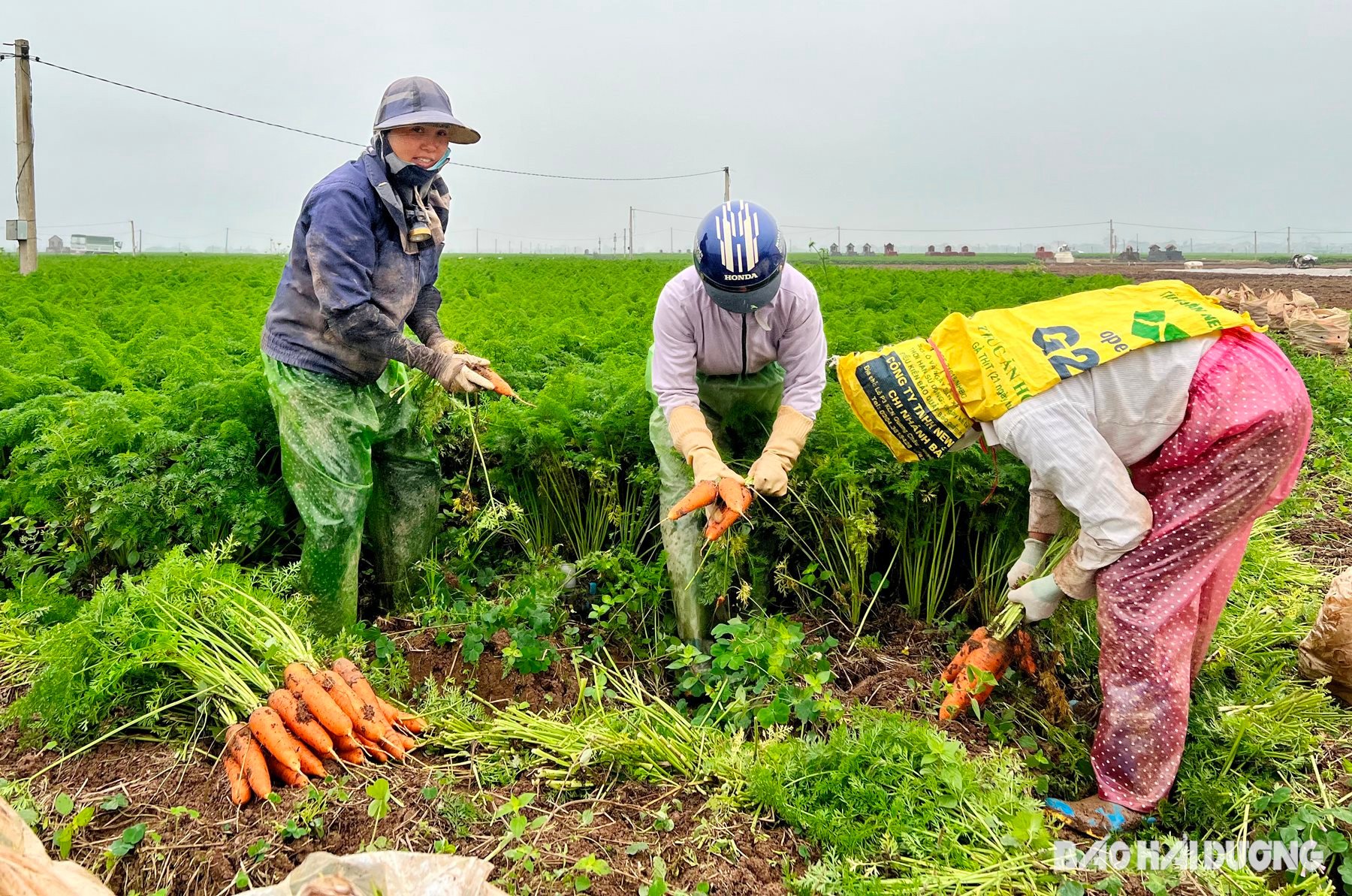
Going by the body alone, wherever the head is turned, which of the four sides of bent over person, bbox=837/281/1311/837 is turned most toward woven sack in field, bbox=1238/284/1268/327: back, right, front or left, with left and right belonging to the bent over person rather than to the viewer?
right

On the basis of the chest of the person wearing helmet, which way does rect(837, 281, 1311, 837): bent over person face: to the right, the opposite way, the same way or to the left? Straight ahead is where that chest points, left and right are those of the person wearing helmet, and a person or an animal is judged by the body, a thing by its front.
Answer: to the right

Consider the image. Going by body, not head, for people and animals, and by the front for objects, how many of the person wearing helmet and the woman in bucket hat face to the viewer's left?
0

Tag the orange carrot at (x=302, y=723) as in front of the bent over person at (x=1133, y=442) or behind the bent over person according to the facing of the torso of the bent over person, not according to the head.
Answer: in front

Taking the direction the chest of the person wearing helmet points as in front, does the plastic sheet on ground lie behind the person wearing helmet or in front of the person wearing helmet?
in front

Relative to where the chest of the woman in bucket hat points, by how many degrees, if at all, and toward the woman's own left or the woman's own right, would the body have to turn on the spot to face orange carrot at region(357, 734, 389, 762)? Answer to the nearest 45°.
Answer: approximately 45° to the woman's own right

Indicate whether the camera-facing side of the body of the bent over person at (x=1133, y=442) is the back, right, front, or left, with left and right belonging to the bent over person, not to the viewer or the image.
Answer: left

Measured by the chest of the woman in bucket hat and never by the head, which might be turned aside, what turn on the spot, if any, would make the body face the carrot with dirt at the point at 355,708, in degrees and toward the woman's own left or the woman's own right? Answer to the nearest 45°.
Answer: approximately 45° to the woman's own right

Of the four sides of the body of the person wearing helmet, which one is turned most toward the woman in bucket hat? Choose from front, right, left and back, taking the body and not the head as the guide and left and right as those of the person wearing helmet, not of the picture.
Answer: right
